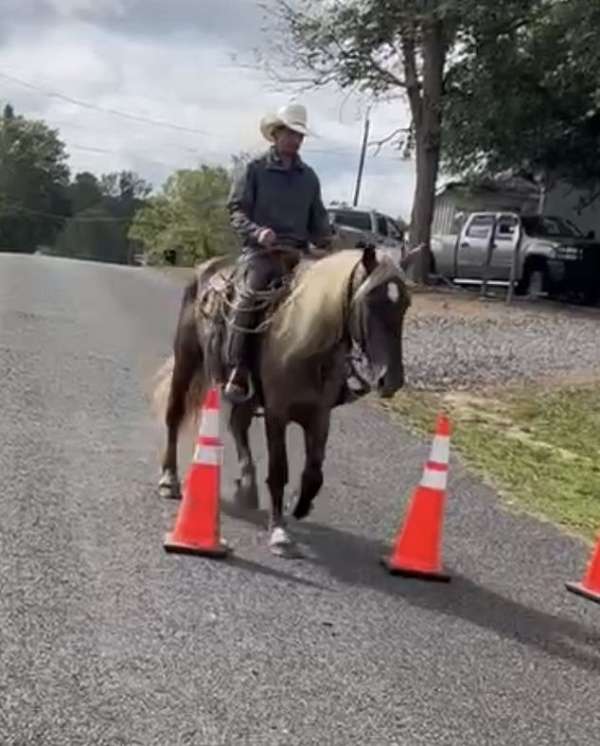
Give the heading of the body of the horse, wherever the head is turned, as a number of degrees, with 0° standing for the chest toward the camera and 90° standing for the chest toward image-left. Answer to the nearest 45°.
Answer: approximately 315°

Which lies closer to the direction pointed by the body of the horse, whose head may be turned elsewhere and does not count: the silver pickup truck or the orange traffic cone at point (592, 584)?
the orange traffic cone

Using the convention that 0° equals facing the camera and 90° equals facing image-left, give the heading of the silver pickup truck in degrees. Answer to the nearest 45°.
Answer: approximately 315°

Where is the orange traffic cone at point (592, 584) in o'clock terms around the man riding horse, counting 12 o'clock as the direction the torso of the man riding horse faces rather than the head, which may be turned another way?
The orange traffic cone is roughly at 11 o'clock from the man riding horse.

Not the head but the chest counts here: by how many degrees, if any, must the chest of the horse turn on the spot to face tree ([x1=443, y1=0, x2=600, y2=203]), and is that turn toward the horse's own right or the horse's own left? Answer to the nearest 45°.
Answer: approximately 135° to the horse's own left

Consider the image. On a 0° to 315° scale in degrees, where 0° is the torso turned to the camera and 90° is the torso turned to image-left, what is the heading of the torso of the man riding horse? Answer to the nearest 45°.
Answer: approximately 315°
